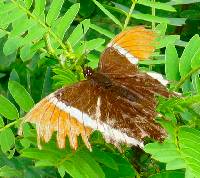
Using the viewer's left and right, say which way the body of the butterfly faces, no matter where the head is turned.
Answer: facing away from the viewer and to the left of the viewer
